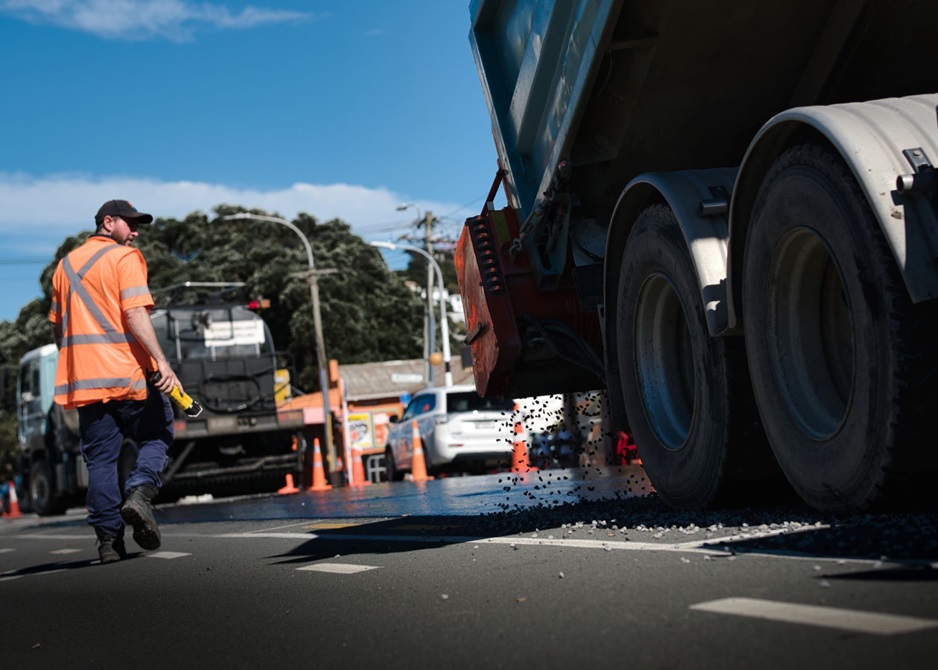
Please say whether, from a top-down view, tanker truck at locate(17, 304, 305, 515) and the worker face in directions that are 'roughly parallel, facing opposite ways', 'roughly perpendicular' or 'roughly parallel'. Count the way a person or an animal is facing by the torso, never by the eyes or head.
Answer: roughly perpendicular

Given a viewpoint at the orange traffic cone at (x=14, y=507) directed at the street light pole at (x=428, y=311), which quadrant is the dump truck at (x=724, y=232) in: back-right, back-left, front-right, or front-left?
back-right

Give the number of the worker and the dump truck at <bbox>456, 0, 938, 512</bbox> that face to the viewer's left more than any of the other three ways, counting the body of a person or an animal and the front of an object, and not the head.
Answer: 0

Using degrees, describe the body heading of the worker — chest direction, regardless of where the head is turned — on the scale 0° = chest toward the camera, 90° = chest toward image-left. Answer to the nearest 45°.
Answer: approximately 225°

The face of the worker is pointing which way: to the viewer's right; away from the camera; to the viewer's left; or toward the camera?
to the viewer's right

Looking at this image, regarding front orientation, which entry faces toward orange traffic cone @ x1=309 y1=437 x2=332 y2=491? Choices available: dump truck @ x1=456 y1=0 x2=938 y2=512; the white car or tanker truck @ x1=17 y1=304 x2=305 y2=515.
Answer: the white car

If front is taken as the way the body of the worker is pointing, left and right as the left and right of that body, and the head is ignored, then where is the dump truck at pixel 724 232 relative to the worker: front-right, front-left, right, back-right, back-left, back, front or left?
right

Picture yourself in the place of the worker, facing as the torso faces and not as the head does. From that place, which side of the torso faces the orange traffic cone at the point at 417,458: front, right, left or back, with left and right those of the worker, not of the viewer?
front

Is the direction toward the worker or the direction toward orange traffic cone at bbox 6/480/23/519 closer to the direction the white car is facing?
the orange traffic cone

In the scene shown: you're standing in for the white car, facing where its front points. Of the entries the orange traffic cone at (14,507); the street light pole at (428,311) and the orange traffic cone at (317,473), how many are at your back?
0

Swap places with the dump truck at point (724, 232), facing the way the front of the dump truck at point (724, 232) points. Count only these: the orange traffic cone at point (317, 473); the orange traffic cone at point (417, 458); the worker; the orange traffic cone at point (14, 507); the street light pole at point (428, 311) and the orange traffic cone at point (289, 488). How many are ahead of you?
0

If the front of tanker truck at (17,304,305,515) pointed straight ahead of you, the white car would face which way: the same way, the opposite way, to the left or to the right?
the same way

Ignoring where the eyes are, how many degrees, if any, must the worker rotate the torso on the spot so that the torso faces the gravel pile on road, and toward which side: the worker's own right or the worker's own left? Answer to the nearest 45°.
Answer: approximately 90° to the worker's own right

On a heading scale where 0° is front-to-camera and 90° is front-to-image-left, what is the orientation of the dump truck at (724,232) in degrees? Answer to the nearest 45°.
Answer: approximately 315°

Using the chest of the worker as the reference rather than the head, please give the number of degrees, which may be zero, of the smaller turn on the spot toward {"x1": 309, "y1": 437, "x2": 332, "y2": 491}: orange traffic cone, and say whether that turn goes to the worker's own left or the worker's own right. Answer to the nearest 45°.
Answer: approximately 45° to the worker's own left

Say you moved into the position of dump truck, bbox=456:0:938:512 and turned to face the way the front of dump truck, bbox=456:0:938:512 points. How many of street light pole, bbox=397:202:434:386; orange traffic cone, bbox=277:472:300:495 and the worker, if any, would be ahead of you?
0

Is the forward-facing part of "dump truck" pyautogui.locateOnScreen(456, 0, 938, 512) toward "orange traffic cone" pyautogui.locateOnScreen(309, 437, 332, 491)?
no

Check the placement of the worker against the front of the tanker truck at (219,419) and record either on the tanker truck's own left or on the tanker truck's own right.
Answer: on the tanker truck's own left

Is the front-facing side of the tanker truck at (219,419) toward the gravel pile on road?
no
